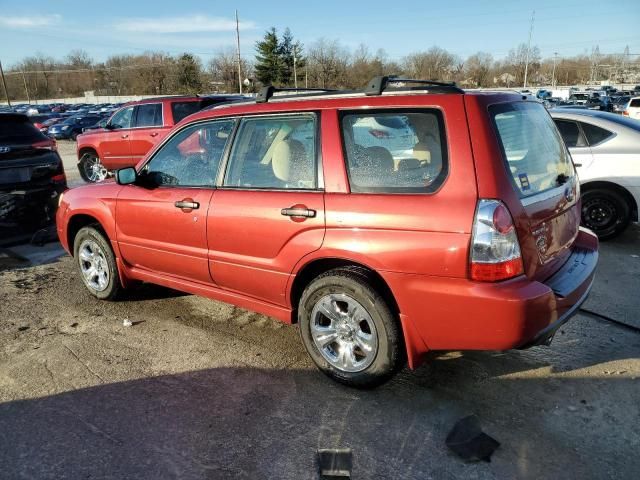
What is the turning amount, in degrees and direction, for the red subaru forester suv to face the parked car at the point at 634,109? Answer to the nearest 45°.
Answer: approximately 90° to its right

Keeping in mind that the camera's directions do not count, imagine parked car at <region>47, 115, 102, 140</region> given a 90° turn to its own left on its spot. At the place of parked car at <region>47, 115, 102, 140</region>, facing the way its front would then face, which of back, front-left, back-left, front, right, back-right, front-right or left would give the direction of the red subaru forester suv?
front-right

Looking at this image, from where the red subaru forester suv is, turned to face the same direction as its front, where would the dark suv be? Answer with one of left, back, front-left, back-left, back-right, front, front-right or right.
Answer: front

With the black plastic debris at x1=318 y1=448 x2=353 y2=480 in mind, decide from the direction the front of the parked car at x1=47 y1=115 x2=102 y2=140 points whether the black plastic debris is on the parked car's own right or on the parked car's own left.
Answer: on the parked car's own left

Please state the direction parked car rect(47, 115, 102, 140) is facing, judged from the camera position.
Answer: facing the viewer and to the left of the viewer

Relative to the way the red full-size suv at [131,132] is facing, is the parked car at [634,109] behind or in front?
behind

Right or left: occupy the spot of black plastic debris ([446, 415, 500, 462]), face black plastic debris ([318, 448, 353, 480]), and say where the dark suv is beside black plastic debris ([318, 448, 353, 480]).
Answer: right

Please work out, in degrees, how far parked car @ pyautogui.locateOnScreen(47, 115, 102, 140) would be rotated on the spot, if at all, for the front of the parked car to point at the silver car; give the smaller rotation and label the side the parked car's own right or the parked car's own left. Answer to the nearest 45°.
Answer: approximately 45° to the parked car's own left

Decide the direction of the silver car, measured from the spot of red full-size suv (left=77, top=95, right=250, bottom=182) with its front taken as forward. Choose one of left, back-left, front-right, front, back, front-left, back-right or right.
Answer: back-left

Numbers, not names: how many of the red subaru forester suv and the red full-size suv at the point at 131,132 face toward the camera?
0

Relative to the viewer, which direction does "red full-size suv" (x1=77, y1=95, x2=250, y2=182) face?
to the viewer's left

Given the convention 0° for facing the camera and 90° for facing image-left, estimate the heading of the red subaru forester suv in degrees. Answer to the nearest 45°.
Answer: approximately 135°

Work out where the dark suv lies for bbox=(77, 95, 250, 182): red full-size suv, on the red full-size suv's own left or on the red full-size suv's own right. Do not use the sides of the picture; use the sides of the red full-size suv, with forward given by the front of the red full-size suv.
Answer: on the red full-size suv's own left

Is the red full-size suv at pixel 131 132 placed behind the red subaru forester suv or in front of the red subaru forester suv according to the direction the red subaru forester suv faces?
in front
